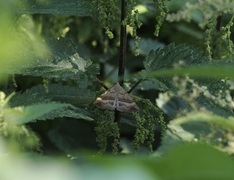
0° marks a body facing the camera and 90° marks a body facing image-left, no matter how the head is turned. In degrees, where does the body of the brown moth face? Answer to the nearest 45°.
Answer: approximately 180°
